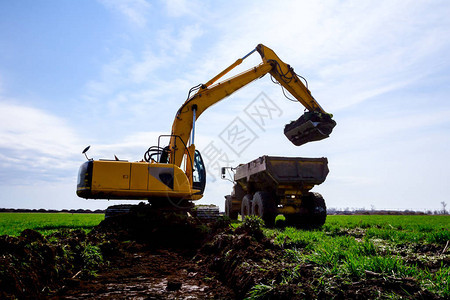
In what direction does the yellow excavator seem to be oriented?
to the viewer's right

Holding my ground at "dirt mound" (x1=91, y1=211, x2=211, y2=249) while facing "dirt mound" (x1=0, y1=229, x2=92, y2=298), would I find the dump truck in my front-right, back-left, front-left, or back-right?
back-left

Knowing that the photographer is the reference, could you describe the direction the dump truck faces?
facing away from the viewer and to the left of the viewer

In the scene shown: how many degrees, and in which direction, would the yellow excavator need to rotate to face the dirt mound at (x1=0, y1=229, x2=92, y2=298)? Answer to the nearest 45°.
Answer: approximately 90° to its right
